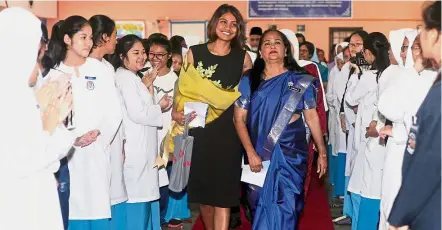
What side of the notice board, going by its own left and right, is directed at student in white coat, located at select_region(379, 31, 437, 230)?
front

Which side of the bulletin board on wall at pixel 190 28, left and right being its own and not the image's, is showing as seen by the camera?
front

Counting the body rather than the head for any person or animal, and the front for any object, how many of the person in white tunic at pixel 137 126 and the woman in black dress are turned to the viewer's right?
1

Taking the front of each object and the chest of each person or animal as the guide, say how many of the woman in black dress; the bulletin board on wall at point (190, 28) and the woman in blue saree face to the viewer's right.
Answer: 0

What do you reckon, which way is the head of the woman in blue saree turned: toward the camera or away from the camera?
toward the camera

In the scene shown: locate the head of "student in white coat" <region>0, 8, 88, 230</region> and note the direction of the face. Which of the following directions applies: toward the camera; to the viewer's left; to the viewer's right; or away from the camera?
to the viewer's right

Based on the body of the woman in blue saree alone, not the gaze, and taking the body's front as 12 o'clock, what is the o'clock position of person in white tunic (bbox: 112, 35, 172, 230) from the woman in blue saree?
The person in white tunic is roughly at 3 o'clock from the woman in blue saree.

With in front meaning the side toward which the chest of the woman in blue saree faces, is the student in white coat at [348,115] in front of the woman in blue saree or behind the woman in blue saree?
behind

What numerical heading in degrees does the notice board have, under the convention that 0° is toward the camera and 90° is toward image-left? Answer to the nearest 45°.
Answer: approximately 0°

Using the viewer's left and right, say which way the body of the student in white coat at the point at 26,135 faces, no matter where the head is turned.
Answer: facing to the right of the viewer

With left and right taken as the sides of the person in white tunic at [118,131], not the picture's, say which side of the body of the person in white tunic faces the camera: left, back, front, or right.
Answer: right

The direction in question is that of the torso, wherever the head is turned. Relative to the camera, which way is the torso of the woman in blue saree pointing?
toward the camera

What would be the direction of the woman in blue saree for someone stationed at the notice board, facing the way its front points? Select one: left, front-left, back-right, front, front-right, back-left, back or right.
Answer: front

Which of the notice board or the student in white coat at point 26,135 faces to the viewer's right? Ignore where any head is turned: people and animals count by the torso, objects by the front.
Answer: the student in white coat

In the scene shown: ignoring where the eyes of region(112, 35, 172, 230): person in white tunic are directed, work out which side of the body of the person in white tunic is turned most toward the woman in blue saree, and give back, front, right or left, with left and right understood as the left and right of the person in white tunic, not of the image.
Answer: front

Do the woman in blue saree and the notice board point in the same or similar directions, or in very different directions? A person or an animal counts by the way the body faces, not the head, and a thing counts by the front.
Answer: same or similar directions

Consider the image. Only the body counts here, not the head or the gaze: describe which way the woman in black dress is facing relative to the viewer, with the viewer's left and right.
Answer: facing the viewer

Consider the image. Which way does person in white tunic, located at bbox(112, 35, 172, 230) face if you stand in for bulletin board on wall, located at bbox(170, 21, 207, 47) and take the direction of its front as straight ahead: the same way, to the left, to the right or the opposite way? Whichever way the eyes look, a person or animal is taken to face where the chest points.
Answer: to the left
